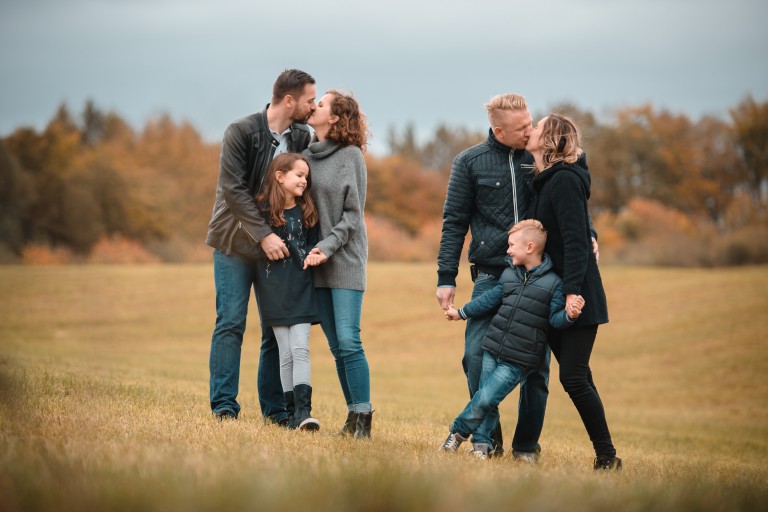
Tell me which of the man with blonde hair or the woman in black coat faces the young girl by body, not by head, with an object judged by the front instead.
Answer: the woman in black coat

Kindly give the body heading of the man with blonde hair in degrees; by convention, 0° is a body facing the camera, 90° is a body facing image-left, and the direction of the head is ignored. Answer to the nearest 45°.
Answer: approximately 315°

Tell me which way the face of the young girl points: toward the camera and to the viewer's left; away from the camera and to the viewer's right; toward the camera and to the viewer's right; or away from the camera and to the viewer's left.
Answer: toward the camera and to the viewer's right

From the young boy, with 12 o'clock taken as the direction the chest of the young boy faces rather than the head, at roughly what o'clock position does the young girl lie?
The young girl is roughly at 2 o'clock from the young boy.

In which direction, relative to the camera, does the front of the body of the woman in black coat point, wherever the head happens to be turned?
to the viewer's left

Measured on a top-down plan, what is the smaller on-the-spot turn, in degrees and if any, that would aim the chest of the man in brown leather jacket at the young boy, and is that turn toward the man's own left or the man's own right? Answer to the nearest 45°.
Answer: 0° — they already face them

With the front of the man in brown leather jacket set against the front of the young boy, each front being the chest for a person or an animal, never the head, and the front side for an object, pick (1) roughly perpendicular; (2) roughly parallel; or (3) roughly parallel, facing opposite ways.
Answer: roughly perpendicular

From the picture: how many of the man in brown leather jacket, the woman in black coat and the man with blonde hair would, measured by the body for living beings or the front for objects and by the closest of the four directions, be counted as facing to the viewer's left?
1

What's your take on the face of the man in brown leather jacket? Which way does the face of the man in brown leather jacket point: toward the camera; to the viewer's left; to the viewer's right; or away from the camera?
to the viewer's right

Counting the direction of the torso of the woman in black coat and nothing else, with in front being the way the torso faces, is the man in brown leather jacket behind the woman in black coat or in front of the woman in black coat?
in front

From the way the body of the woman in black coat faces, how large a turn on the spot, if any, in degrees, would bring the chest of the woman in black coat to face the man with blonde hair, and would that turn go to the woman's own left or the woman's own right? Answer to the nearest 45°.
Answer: approximately 45° to the woman's own right

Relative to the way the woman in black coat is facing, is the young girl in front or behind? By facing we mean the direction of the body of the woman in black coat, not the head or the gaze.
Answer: in front

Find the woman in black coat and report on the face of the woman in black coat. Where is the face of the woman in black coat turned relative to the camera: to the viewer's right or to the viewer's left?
to the viewer's left
